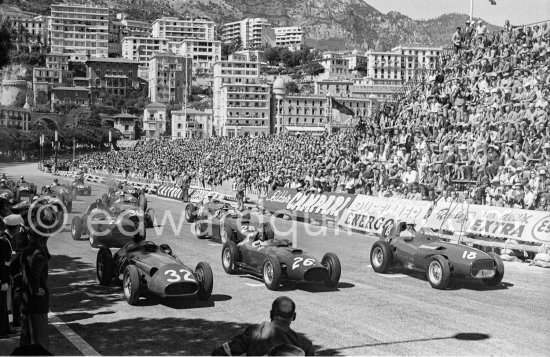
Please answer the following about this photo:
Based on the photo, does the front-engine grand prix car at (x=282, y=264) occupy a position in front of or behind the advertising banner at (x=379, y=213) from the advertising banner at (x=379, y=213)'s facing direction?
in front

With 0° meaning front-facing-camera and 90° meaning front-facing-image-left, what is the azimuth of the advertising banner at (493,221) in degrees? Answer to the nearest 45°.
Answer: approximately 45°

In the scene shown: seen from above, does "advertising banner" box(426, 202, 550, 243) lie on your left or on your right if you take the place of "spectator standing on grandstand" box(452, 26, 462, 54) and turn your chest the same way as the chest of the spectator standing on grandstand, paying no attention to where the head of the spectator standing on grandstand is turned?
on your left

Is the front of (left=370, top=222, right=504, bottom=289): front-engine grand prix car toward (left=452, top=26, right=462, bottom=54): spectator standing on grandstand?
no

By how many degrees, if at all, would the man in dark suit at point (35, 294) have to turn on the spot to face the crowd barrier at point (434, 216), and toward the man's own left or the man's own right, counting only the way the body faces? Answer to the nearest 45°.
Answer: approximately 45° to the man's own left

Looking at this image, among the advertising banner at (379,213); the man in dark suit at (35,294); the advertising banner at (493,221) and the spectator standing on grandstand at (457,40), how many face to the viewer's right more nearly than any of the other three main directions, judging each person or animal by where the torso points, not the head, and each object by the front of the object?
1

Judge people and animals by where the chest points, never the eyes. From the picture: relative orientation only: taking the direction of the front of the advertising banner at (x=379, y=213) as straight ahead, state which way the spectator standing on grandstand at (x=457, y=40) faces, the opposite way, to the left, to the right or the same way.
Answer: the same way

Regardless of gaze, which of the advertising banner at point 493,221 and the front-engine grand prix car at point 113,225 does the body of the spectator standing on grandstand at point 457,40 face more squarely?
the front-engine grand prix car

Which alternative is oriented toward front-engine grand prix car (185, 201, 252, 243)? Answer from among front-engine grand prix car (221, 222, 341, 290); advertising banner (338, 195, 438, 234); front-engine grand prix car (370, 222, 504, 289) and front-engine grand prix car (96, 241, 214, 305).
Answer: the advertising banner

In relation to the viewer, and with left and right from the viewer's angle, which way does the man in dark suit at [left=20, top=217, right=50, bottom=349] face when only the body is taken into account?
facing to the right of the viewer

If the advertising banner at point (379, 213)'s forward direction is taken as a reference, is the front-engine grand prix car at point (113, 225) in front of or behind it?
in front

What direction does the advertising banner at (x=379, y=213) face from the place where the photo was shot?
facing the viewer and to the left of the viewer

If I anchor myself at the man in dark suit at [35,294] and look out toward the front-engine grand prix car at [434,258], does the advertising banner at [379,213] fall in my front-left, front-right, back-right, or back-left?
front-left

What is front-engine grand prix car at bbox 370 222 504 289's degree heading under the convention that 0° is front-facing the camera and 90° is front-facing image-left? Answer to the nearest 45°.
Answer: approximately 315°

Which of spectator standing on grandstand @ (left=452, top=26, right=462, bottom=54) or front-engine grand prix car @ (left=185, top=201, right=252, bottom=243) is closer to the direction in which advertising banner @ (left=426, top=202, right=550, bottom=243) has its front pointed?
the front-engine grand prix car

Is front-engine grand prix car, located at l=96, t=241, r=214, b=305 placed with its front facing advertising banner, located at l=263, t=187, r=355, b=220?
no
